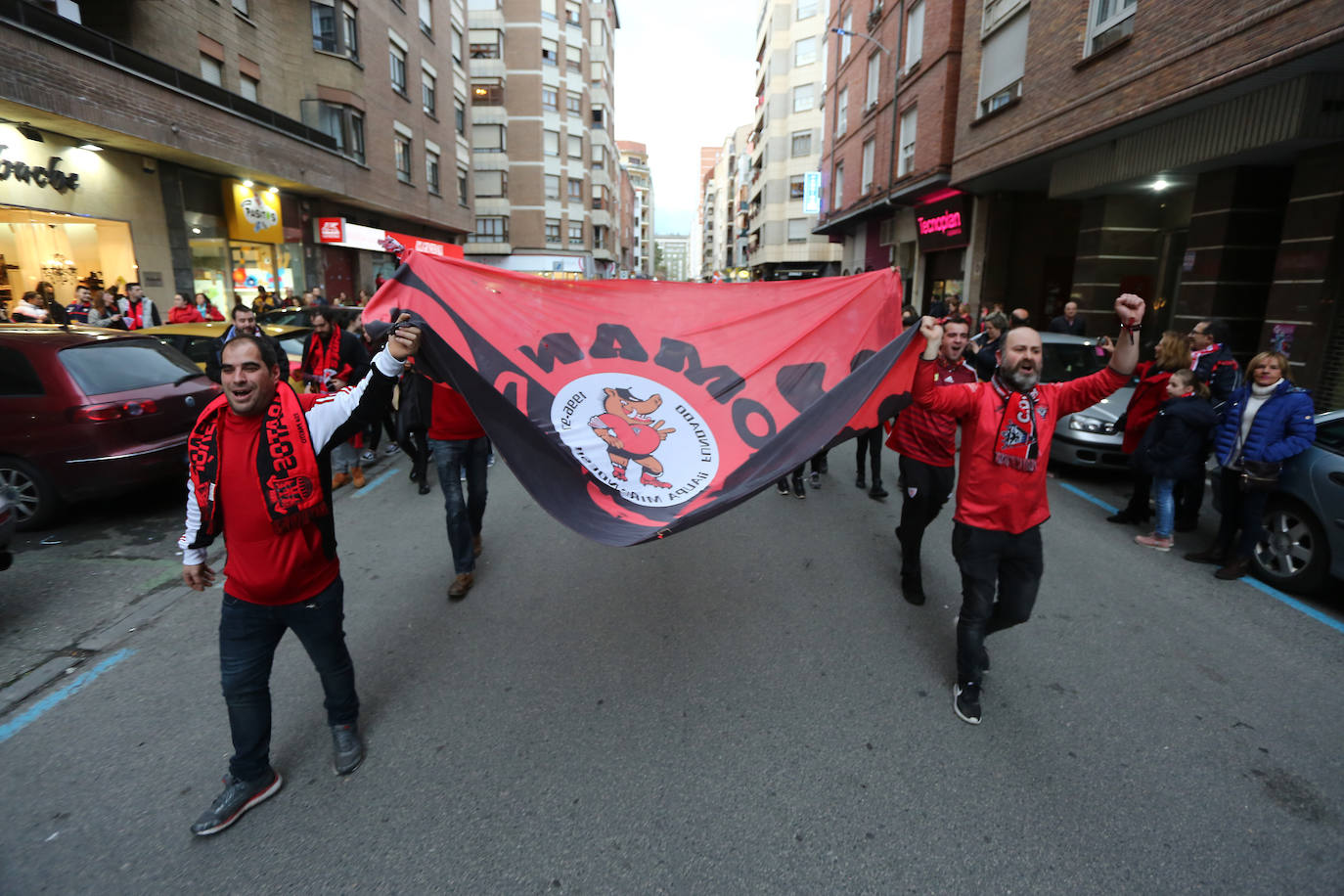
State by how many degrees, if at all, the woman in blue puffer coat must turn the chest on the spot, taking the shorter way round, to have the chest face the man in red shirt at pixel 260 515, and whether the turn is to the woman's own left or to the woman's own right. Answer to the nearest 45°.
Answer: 0° — they already face them

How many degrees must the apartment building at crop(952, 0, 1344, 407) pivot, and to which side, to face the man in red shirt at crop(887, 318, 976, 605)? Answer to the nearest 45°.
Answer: approximately 45° to its left

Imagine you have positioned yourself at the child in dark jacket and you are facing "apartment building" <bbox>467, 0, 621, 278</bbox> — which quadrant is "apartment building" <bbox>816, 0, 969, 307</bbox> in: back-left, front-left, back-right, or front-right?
front-right

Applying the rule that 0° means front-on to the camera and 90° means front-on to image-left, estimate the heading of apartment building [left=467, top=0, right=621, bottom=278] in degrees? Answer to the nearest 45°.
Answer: approximately 315°

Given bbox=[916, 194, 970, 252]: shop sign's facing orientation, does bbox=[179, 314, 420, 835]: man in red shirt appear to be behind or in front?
in front

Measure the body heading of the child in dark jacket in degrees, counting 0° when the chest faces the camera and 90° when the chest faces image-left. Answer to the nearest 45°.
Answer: approximately 90°

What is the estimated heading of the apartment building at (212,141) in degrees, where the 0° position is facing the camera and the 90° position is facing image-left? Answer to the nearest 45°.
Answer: approximately 315°

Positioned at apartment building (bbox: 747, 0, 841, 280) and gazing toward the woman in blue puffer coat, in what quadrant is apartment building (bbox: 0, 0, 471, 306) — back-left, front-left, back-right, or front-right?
front-right

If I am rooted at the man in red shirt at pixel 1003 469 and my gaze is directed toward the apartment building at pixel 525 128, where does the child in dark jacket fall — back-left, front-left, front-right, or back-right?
front-right

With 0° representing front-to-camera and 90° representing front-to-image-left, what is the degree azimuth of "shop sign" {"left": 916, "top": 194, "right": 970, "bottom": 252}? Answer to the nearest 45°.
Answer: approximately 45°

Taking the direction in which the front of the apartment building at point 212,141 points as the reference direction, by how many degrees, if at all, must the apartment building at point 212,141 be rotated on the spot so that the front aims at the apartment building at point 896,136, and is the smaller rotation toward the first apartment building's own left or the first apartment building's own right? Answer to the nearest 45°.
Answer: approximately 45° to the first apartment building's own left

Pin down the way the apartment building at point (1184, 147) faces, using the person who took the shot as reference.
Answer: facing the viewer and to the left of the viewer

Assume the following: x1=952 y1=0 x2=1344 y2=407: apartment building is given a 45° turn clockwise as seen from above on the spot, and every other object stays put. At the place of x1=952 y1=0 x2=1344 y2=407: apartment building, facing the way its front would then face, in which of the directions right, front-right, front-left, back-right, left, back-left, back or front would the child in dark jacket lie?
left

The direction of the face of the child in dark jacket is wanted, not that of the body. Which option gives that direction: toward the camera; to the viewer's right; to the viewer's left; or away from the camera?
to the viewer's left

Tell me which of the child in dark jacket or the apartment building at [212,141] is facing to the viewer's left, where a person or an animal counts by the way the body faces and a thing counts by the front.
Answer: the child in dark jacket
